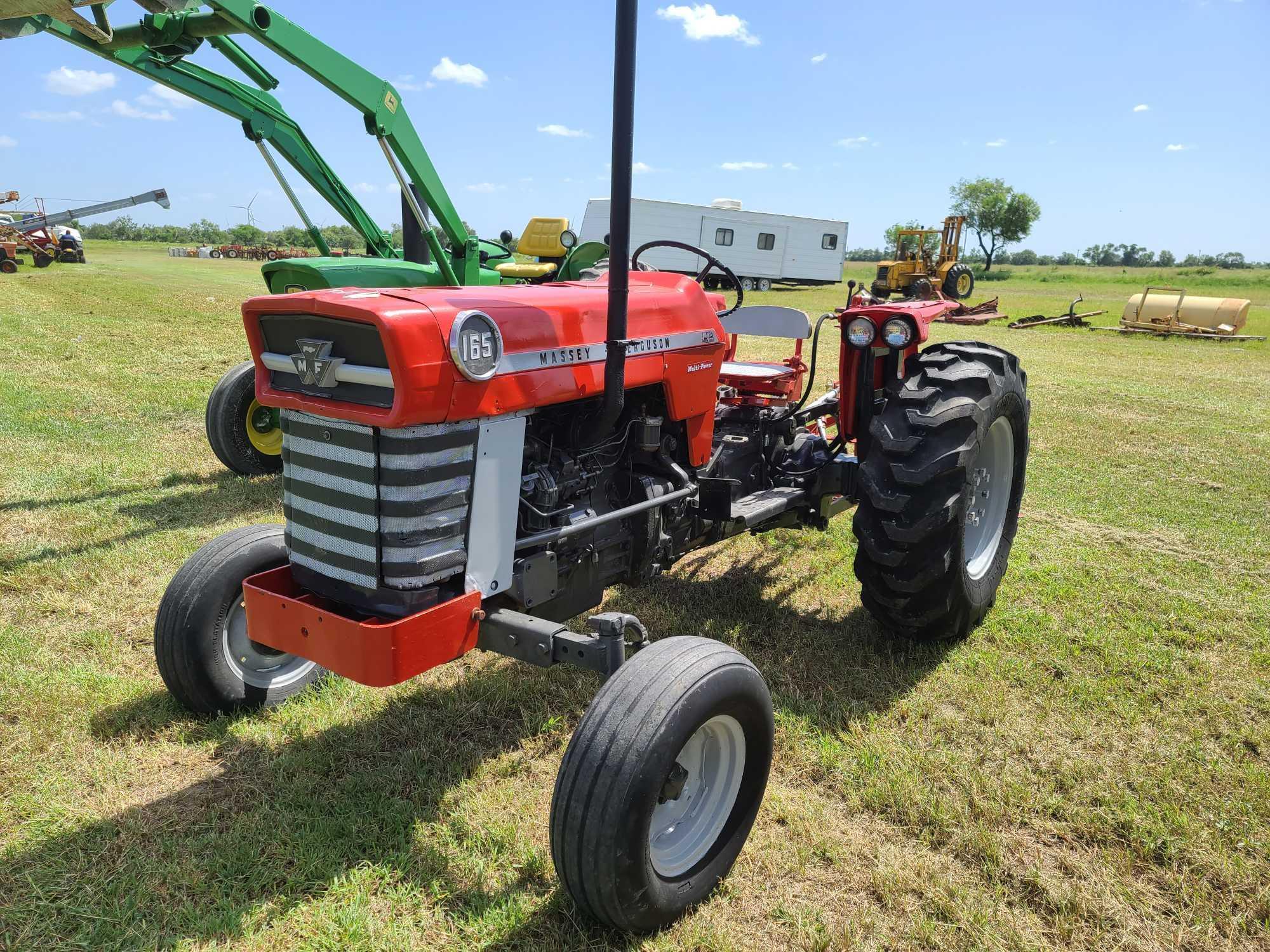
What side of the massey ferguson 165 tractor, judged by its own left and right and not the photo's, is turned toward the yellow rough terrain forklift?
back

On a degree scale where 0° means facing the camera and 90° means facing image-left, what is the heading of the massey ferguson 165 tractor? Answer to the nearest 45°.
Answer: approximately 45°

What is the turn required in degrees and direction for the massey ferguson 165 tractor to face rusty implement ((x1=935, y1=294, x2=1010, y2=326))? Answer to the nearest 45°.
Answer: approximately 180°

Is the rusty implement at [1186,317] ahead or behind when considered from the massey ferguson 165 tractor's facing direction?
behind

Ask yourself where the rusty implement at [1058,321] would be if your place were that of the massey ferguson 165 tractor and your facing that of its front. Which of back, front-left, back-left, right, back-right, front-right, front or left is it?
back

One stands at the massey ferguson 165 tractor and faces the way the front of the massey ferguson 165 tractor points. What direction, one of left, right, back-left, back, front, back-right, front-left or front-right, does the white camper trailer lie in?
back-right

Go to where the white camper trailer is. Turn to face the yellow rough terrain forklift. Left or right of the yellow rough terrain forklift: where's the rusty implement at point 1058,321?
right
